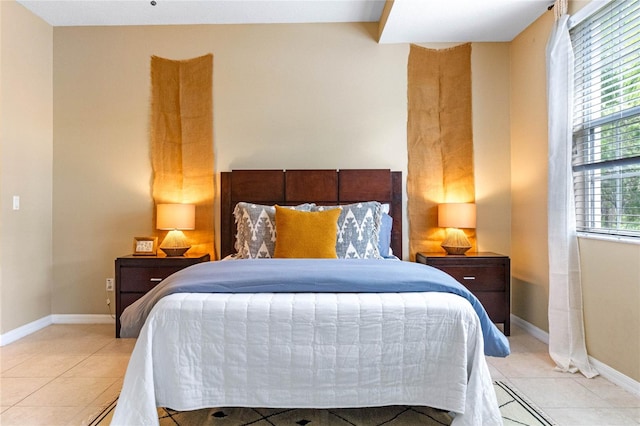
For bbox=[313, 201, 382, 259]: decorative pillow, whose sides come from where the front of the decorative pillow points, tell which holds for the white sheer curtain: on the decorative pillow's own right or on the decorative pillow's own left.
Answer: on the decorative pillow's own left

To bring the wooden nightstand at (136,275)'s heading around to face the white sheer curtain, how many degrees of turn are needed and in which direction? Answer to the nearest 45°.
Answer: approximately 45° to its left

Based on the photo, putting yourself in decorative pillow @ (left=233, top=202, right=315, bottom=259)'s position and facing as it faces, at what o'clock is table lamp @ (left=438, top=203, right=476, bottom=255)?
The table lamp is roughly at 9 o'clock from the decorative pillow.

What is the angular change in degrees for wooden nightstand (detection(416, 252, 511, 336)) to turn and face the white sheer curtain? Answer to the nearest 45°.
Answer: approximately 45° to its left

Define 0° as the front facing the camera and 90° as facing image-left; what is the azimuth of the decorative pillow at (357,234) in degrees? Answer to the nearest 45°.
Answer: approximately 0°

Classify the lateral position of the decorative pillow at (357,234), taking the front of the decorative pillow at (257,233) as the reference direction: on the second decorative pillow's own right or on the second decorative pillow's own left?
on the second decorative pillow's own left

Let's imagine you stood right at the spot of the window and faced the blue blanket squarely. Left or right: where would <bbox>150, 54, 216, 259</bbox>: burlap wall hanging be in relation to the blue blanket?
right

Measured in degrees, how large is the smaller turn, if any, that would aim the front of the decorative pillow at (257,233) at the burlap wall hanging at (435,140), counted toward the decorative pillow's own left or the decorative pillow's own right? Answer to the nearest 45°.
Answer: approximately 90° to the decorative pillow's own left
